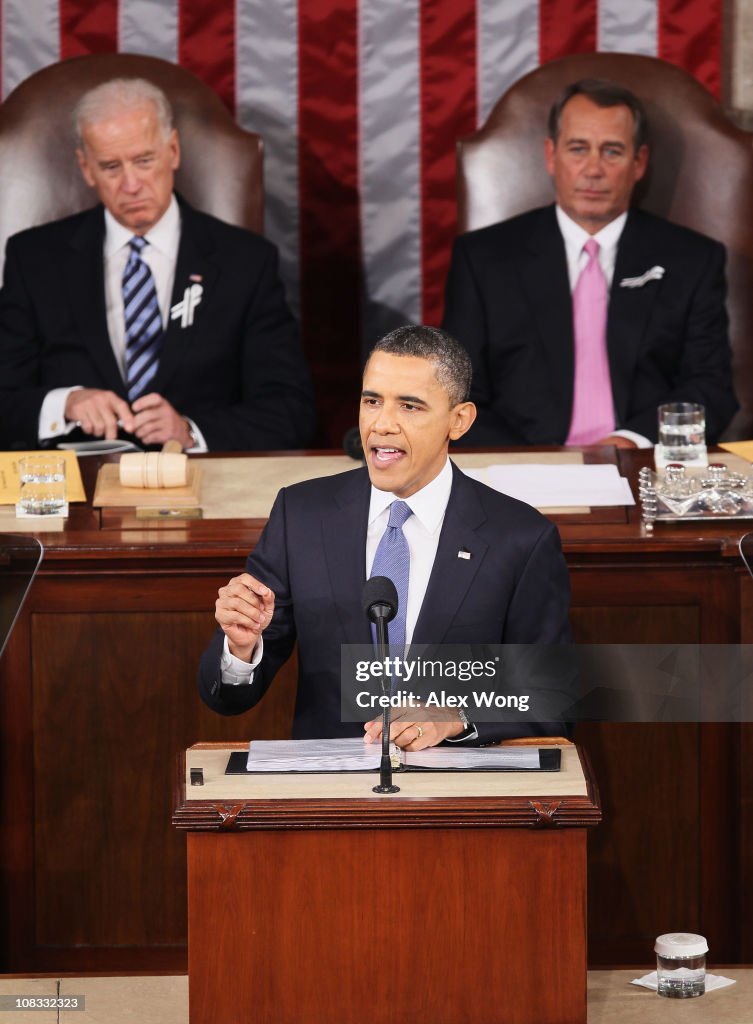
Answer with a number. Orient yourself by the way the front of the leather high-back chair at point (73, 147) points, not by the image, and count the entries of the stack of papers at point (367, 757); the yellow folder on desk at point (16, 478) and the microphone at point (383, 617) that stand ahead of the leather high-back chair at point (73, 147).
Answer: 3

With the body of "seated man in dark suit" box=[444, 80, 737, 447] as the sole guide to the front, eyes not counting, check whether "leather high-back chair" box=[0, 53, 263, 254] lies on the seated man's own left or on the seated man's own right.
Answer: on the seated man's own right

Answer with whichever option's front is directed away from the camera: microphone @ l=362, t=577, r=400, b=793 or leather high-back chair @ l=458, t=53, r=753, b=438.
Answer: the microphone

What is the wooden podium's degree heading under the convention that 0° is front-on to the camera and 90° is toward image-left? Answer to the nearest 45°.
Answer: approximately 0°

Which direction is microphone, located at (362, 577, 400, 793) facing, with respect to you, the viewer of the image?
facing away from the viewer

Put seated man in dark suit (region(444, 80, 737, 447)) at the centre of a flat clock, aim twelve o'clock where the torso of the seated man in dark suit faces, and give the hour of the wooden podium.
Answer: The wooden podium is roughly at 12 o'clock from the seated man in dark suit.

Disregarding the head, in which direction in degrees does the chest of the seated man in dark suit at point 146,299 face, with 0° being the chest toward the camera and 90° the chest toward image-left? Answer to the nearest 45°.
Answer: approximately 0°

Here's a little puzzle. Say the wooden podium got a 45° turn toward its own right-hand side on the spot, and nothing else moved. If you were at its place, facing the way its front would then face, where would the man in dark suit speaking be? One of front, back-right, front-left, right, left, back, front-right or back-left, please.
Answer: back-right

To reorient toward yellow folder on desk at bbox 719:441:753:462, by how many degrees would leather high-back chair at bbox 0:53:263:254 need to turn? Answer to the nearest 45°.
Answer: approximately 45° to its left

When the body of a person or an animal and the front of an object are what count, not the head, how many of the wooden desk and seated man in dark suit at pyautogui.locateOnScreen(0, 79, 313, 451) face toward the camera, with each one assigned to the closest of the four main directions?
2

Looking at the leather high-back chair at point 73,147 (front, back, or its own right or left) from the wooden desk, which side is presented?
front
